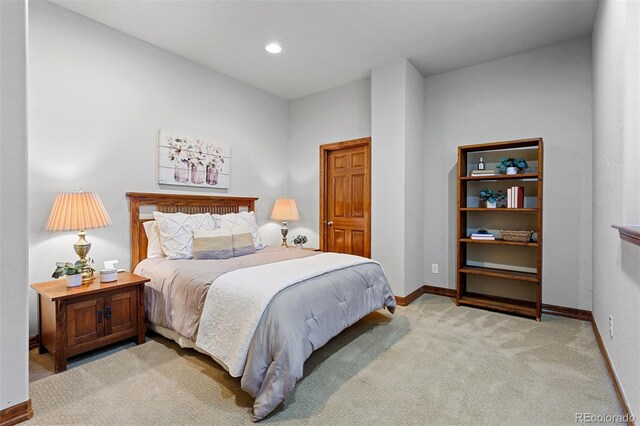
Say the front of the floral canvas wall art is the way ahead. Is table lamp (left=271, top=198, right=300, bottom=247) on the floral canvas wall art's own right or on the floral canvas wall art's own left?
on the floral canvas wall art's own left

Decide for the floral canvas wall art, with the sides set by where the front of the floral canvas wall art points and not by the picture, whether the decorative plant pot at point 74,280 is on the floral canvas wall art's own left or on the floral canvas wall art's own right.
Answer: on the floral canvas wall art's own right

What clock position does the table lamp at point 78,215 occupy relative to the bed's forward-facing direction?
The table lamp is roughly at 5 o'clock from the bed.

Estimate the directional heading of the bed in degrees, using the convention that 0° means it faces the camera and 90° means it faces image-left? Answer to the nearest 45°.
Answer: approximately 315°

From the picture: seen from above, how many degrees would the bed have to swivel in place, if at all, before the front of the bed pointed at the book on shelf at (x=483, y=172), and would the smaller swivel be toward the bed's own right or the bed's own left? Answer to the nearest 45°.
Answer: approximately 45° to the bed's own left

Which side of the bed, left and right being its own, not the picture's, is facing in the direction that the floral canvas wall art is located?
back

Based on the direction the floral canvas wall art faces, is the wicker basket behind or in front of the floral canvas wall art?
in front

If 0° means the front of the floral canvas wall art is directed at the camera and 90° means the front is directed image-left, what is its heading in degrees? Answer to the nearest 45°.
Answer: approximately 315°

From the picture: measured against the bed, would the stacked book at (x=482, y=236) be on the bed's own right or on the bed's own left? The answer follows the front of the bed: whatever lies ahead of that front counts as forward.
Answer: on the bed's own left

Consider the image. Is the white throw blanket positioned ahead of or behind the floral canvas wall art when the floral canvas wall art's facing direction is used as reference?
ahead

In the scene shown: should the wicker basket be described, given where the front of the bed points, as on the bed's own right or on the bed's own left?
on the bed's own left
